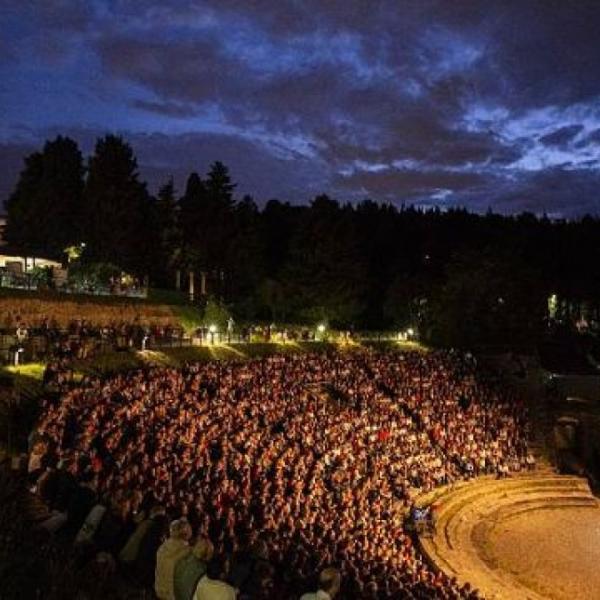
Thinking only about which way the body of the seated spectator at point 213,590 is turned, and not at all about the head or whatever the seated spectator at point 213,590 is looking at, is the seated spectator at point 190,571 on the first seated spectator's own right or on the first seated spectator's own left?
on the first seated spectator's own left

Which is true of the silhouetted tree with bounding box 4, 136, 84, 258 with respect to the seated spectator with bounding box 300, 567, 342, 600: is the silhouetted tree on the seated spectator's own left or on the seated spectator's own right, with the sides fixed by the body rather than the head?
on the seated spectator's own left

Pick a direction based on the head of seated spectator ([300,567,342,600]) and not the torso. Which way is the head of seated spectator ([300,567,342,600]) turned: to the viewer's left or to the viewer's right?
to the viewer's right

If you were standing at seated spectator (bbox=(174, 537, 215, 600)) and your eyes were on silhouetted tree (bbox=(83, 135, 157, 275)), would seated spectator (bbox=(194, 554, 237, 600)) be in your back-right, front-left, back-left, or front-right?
back-right

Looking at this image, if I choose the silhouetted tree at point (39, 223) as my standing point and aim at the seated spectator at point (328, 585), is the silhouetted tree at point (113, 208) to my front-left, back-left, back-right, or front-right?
front-left

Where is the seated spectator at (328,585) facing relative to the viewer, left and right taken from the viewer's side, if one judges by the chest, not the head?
facing away from the viewer and to the right of the viewer

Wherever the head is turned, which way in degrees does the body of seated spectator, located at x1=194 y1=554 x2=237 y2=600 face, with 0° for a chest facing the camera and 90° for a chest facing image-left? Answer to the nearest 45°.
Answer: approximately 225°

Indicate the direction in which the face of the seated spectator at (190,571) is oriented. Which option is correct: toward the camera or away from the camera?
away from the camera

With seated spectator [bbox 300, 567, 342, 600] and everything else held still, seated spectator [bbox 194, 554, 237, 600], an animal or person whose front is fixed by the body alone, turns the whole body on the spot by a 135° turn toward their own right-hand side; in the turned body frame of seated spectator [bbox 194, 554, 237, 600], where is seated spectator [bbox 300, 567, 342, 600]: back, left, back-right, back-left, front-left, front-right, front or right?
left

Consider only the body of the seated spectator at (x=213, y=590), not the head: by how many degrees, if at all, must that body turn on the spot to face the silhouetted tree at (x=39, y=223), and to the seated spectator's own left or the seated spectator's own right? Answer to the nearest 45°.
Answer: approximately 45° to the seated spectator's own left

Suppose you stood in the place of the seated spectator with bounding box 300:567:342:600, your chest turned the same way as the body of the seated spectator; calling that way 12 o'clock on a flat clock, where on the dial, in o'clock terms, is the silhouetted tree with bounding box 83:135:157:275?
The silhouetted tree is roughly at 10 o'clock from the seated spectator.
